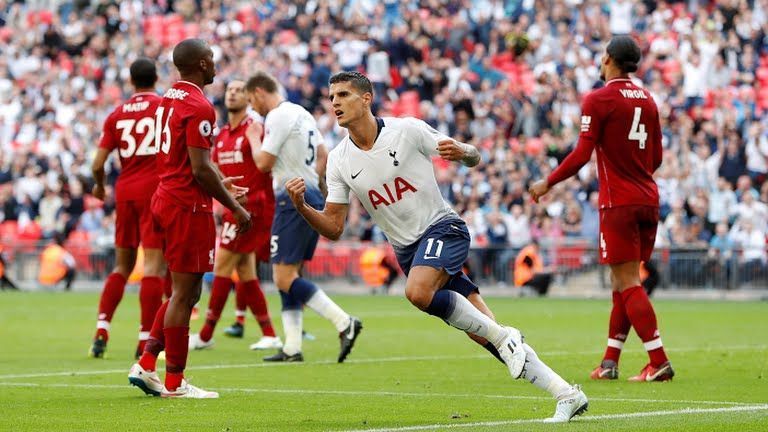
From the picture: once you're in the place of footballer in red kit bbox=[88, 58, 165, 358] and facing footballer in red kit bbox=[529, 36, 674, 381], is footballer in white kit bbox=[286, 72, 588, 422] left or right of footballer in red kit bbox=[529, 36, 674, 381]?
right

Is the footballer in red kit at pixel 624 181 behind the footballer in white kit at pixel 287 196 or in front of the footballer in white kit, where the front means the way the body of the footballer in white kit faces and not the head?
behind

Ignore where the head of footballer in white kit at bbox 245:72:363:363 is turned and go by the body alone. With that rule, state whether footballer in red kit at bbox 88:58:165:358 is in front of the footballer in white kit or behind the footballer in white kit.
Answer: in front

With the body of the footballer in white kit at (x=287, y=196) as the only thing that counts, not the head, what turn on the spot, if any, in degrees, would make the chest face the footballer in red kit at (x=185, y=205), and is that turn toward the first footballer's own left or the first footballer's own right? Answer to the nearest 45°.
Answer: approximately 90° to the first footballer's own left
